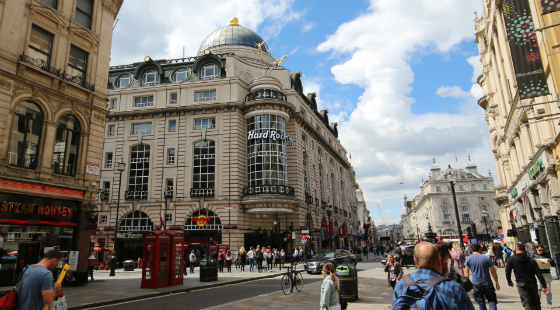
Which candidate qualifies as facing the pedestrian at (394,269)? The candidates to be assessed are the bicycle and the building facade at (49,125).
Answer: the building facade

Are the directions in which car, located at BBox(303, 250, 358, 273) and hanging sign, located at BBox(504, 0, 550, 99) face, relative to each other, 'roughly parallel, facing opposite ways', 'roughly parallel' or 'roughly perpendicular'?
roughly parallel

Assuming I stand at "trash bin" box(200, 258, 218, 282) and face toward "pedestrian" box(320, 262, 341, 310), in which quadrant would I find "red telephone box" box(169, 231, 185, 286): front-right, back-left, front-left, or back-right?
front-right

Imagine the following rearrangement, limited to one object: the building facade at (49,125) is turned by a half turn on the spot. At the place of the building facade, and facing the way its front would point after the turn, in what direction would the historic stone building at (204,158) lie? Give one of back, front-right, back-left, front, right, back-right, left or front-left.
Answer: right

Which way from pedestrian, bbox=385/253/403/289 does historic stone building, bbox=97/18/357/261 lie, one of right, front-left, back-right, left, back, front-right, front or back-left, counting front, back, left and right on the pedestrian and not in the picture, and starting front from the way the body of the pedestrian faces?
right

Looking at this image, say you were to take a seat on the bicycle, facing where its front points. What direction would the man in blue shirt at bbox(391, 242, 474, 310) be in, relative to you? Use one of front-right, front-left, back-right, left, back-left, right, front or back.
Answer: front-left

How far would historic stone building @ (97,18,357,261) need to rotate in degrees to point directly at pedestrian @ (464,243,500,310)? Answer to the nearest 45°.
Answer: approximately 45° to its right

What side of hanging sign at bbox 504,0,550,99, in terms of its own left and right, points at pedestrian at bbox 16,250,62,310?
front

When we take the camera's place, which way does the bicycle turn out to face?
facing the viewer and to the left of the viewer

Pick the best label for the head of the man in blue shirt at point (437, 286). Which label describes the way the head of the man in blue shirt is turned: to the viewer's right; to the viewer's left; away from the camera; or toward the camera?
away from the camera

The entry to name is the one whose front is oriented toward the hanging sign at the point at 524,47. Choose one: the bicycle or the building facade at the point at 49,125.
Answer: the building facade

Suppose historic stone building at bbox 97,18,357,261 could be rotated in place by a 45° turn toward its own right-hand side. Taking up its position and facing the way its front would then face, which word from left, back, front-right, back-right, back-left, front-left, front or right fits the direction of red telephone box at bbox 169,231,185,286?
front

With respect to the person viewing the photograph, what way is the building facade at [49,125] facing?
facing the viewer and to the right of the viewer

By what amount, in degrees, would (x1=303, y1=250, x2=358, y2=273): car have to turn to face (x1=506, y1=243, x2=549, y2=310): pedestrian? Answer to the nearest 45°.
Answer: approximately 45° to its left

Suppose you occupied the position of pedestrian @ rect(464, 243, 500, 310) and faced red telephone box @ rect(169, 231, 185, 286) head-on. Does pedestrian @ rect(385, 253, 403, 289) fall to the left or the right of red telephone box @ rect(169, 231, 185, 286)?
right

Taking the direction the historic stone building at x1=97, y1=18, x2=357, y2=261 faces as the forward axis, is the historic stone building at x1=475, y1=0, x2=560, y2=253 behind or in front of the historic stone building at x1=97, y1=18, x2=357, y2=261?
in front
